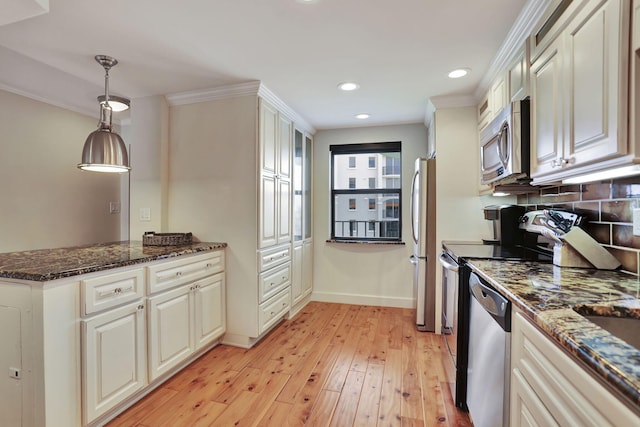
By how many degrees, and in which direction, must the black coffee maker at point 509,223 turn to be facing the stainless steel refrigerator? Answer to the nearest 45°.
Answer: approximately 90° to its right

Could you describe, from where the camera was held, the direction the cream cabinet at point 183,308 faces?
facing the viewer and to the right of the viewer

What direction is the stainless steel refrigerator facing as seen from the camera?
to the viewer's left

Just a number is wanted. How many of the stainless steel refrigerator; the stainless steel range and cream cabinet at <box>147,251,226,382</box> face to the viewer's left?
2

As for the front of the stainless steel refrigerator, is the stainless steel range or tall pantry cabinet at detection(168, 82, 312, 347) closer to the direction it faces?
the tall pantry cabinet

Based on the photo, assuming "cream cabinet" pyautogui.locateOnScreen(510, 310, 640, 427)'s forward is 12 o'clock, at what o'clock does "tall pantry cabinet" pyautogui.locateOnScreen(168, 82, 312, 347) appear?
The tall pantry cabinet is roughly at 2 o'clock from the cream cabinet.

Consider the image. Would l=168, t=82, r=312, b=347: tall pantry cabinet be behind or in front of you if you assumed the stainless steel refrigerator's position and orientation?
in front

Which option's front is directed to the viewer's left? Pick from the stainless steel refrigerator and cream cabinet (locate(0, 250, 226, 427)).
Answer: the stainless steel refrigerator

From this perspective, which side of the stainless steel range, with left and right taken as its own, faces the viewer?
left

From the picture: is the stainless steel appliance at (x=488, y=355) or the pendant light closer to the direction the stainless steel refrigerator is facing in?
the pendant light

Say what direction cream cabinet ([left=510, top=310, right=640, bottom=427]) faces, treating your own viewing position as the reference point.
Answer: facing the viewer and to the left of the viewer

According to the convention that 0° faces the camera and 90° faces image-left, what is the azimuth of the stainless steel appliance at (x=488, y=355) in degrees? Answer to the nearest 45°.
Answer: approximately 90°

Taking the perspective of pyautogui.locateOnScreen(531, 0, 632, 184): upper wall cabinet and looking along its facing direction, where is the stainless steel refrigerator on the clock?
The stainless steel refrigerator is roughly at 3 o'clock from the upper wall cabinet.
